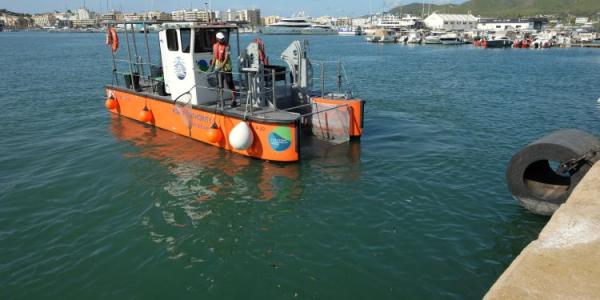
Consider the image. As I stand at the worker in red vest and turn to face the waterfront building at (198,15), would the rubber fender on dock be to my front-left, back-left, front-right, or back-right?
back-right

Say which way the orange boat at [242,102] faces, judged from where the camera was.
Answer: facing the viewer and to the right of the viewer

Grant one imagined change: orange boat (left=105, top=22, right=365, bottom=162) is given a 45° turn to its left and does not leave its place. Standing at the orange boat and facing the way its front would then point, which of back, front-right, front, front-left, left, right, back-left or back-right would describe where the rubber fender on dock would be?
front-right
